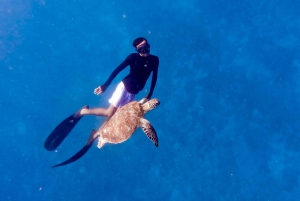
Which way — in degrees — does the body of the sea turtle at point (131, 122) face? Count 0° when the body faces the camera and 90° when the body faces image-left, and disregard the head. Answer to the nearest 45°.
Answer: approximately 270°
